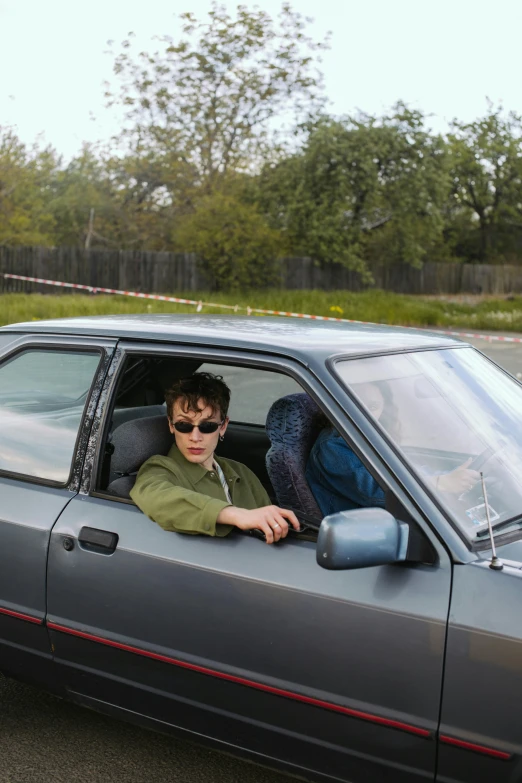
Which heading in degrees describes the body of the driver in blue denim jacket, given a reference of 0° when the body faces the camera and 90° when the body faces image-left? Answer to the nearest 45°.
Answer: approximately 315°

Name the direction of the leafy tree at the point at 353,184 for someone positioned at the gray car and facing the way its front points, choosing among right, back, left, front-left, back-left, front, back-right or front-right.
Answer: back-left

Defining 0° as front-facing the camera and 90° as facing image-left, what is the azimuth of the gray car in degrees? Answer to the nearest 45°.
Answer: approximately 315°

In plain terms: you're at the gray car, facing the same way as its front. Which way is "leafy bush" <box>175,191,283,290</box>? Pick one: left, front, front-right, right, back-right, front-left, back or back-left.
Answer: back-left

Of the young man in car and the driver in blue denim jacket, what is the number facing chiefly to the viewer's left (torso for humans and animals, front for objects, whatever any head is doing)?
0

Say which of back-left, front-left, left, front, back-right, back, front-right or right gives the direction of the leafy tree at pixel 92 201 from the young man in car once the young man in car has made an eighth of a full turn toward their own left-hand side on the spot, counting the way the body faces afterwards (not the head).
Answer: left

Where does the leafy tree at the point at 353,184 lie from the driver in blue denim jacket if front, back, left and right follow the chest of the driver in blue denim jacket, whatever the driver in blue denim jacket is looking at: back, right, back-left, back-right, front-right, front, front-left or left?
back-left

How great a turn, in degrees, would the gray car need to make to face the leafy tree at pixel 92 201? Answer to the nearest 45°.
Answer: approximately 135° to its left
